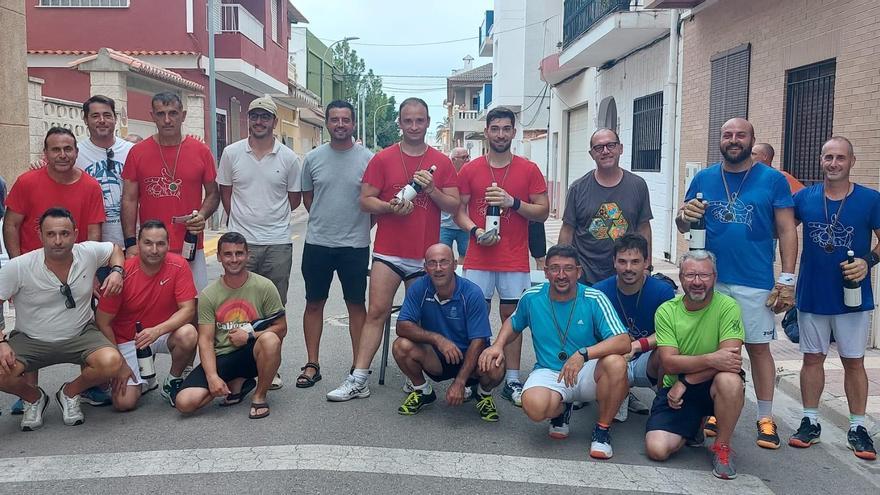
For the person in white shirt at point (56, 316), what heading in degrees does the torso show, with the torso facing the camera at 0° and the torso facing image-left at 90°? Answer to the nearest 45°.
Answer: approximately 0°

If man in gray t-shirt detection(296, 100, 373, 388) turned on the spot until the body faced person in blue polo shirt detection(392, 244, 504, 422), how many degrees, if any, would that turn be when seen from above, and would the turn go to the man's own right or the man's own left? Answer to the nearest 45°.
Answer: approximately 45° to the man's own left

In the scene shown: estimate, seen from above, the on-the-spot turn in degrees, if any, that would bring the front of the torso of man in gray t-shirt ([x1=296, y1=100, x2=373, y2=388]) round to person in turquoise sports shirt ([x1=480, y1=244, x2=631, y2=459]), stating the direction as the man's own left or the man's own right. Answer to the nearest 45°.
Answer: approximately 45° to the man's own left

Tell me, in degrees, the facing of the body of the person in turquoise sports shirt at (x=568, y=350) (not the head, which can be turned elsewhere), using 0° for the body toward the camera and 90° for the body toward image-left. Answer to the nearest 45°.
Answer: approximately 0°
